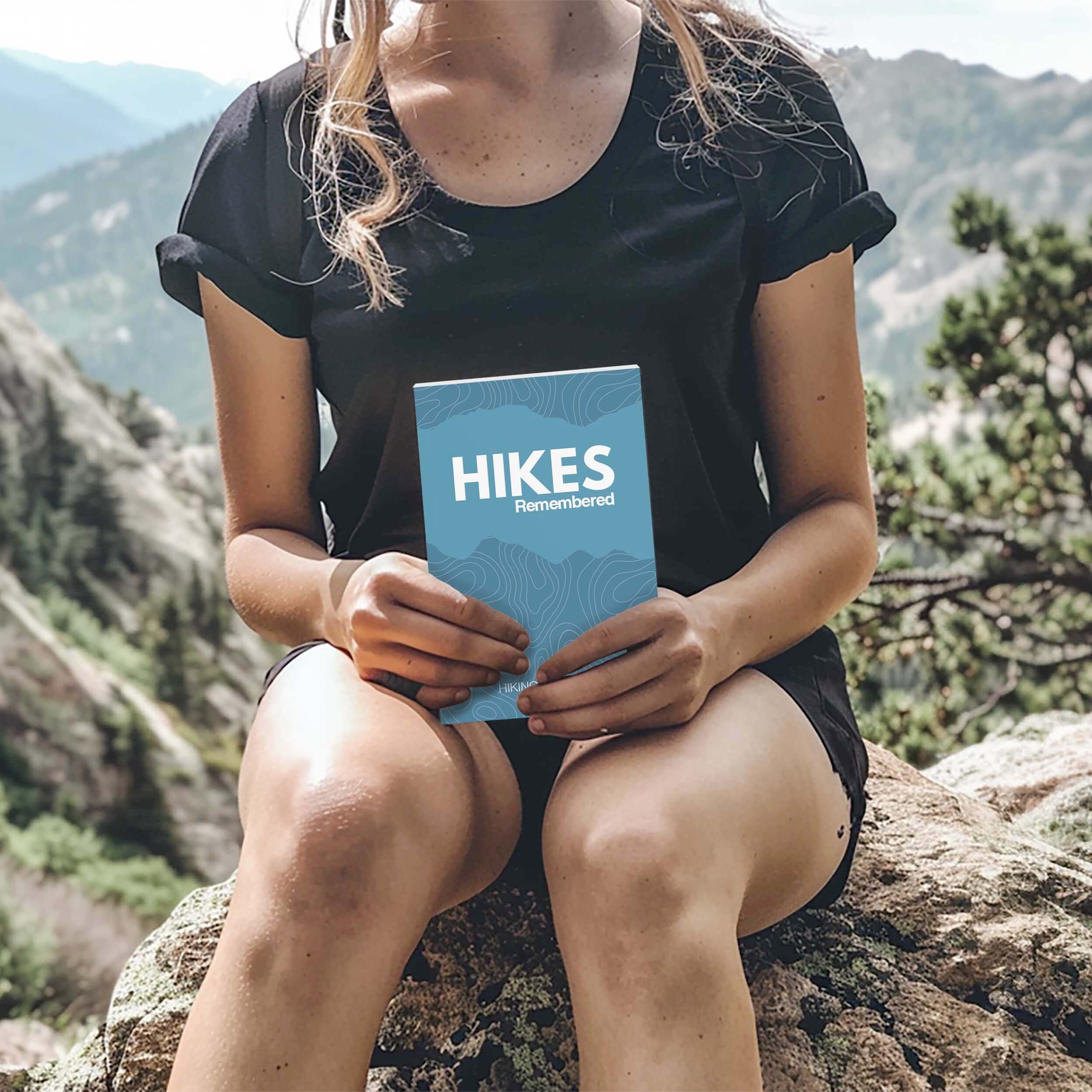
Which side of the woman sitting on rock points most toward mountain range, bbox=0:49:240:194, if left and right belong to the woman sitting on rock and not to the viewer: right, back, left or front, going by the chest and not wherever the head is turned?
back

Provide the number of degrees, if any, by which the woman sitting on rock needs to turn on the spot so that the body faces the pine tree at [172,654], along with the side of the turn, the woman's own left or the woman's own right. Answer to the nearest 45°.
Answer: approximately 180°

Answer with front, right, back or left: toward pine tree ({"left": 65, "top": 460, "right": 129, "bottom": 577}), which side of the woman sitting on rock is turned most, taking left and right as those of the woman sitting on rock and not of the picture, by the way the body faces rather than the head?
back

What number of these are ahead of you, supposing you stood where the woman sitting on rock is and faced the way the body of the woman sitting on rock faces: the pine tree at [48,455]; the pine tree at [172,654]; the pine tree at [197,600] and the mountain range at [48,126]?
0

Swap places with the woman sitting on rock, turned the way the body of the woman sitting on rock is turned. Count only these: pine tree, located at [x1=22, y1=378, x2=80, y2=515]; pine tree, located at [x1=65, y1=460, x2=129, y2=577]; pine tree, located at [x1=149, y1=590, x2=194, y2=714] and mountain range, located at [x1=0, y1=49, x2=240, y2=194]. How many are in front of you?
0

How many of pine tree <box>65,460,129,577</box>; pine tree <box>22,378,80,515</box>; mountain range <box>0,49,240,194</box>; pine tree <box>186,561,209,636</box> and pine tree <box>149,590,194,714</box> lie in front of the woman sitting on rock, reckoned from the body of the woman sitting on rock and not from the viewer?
0

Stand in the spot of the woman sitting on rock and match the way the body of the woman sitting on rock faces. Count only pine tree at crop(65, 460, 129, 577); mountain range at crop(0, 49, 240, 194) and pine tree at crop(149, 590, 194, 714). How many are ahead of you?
0

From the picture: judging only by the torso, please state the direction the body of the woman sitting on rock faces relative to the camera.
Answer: toward the camera

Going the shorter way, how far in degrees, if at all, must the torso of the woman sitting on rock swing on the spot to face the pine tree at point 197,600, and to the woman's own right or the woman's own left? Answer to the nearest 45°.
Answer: approximately 180°

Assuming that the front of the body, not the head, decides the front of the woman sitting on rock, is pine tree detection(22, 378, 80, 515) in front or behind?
behind
